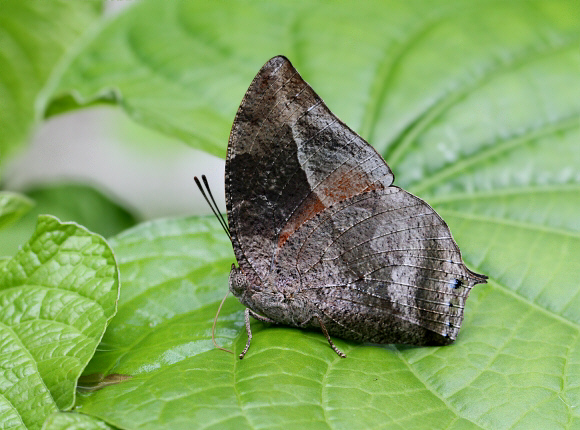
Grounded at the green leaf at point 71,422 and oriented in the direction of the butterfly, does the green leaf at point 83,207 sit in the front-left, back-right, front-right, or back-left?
front-left

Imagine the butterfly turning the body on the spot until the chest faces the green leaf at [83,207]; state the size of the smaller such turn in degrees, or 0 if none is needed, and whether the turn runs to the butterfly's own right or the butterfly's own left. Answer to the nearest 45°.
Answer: approximately 45° to the butterfly's own right

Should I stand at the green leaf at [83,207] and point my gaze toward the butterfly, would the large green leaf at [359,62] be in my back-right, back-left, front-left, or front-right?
front-left

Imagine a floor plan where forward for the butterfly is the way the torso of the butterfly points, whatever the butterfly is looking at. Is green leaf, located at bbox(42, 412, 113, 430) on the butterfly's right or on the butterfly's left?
on the butterfly's left

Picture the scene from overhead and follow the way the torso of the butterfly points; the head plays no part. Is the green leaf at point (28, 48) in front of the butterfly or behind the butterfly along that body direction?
in front

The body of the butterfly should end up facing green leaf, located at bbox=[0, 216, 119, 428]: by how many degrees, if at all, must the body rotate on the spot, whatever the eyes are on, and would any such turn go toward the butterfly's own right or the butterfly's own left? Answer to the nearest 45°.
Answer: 0° — it already faces it

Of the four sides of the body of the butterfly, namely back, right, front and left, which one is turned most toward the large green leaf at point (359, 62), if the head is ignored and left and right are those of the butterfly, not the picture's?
right

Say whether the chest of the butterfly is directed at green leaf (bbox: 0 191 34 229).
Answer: yes

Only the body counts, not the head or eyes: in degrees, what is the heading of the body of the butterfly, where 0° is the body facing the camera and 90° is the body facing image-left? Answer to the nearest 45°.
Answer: approximately 90°

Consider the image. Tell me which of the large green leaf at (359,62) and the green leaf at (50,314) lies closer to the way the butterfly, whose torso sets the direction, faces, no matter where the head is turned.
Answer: the green leaf
